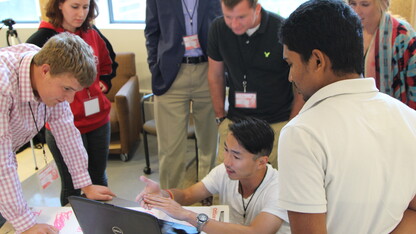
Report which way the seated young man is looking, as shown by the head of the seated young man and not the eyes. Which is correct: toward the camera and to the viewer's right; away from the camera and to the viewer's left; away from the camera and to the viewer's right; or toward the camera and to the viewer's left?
toward the camera and to the viewer's left

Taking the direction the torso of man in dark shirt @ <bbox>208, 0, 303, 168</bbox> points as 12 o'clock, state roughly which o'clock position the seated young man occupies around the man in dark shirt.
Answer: The seated young man is roughly at 12 o'clock from the man in dark shirt.

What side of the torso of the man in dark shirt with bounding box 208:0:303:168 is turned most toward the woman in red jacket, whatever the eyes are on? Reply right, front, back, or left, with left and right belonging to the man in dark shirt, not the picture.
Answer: right

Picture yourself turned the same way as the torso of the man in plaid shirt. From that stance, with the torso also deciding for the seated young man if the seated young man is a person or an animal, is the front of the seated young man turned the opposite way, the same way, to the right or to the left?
to the right

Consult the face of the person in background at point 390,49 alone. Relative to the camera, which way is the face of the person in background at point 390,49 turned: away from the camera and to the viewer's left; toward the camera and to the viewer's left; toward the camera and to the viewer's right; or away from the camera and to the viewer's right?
toward the camera and to the viewer's left

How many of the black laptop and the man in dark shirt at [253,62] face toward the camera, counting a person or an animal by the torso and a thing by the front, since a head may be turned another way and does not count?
1

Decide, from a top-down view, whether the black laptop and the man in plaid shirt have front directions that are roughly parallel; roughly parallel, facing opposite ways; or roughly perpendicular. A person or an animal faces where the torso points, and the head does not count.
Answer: roughly perpendicular

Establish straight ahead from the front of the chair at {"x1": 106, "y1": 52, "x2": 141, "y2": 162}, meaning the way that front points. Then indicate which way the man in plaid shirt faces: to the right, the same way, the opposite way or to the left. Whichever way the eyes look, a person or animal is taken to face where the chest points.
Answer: to the left

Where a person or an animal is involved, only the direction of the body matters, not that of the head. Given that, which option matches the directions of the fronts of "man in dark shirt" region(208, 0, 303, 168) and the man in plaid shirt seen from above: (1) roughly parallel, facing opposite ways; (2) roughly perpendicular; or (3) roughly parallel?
roughly perpendicular

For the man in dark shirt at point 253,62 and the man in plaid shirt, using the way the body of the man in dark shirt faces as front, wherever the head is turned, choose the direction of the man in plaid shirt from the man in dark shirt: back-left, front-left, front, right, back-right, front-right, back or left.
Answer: front-right
